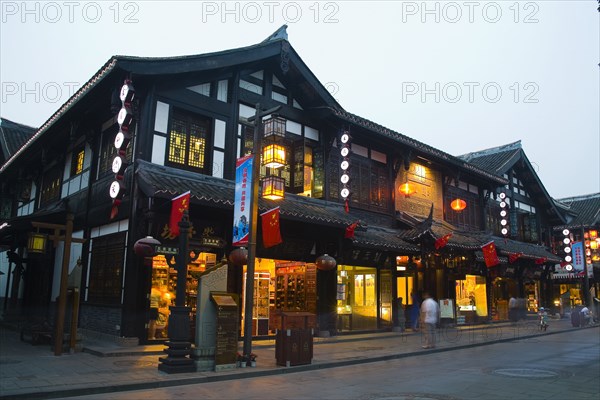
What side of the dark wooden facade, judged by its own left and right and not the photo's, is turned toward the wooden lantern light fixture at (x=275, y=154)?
front

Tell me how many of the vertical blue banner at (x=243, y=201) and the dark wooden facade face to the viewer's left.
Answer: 0

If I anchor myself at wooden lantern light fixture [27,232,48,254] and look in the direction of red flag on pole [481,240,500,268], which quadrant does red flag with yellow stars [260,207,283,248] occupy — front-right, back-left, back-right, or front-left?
front-right

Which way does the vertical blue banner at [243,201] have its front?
toward the camera

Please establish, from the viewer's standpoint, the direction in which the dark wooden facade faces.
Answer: facing the viewer and to the right of the viewer

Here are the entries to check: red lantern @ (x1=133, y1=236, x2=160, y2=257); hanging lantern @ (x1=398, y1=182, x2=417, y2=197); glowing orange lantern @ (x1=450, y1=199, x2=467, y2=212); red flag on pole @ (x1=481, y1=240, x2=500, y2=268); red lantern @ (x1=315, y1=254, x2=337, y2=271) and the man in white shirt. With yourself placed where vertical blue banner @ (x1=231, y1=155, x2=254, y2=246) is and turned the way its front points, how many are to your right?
1

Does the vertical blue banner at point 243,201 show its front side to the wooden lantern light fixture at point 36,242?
no

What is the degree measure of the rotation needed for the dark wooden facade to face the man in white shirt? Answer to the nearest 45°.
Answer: approximately 90° to its left

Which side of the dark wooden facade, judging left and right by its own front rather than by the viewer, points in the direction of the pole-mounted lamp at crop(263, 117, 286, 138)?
front
